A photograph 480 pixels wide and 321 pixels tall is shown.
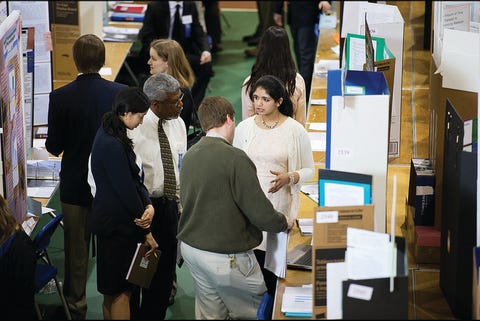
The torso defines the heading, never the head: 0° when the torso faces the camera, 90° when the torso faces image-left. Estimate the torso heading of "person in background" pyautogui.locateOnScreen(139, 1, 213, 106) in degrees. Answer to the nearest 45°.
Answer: approximately 0°

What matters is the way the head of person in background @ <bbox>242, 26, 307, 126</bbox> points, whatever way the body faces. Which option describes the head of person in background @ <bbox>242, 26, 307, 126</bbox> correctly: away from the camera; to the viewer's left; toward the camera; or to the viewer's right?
away from the camera

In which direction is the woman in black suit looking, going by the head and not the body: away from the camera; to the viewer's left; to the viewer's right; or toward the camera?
to the viewer's right

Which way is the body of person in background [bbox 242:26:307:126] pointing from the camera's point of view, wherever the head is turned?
away from the camera

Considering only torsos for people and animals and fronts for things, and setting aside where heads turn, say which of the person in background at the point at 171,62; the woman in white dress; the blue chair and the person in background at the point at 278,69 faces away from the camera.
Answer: the person in background at the point at 278,69

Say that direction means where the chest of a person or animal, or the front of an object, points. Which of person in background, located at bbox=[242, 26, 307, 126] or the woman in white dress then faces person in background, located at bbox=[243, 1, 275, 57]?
person in background, located at bbox=[242, 26, 307, 126]

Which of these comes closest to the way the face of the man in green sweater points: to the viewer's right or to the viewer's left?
to the viewer's right

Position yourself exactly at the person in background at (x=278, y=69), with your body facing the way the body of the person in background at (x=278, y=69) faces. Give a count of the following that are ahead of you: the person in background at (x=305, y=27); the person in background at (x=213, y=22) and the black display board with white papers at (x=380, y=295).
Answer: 2
